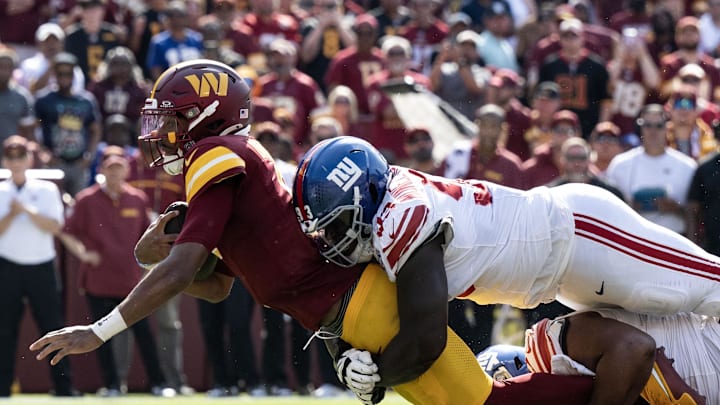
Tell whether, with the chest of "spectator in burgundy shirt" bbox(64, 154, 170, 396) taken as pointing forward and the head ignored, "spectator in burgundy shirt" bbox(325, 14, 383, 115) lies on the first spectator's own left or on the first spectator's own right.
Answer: on the first spectator's own left

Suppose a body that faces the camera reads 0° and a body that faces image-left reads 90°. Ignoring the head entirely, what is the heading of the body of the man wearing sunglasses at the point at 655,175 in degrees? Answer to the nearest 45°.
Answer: approximately 0°

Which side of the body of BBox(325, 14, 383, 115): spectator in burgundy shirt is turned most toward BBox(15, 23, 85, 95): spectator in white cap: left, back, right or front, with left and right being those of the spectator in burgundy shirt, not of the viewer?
right

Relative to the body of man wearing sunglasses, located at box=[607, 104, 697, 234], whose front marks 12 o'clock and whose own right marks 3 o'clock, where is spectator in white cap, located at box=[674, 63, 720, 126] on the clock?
The spectator in white cap is roughly at 6 o'clock from the man wearing sunglasses.

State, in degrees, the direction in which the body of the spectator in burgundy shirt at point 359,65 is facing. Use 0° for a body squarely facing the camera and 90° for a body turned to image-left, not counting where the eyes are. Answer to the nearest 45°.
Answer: approximately 0°

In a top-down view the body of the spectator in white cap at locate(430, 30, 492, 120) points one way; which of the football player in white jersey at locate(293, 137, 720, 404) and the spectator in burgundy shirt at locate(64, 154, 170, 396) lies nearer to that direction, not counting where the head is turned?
the football player in white jersey

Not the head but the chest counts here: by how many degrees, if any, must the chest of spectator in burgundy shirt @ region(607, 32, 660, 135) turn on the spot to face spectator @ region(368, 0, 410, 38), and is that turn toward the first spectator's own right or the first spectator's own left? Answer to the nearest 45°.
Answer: approximately 90° to the first spectator's own right

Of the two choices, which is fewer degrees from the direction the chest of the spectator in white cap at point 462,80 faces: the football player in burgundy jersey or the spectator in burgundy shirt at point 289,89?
the football player in burgundy jersey
